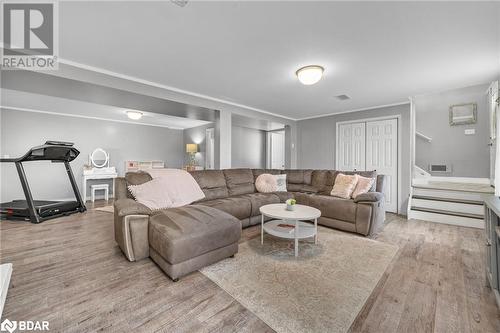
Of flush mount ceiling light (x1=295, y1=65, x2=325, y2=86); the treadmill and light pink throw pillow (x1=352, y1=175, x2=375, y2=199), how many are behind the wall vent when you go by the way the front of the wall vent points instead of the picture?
0

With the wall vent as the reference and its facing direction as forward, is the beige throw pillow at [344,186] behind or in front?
in front

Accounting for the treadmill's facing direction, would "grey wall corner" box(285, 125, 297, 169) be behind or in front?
in front

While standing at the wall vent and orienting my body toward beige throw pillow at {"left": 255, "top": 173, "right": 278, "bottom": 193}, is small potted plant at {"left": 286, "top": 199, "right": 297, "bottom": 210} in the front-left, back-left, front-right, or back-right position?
front-left

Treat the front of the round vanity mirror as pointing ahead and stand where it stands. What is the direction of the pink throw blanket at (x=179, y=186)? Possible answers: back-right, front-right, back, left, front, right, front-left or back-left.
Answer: front

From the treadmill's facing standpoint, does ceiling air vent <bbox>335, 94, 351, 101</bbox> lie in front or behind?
in front

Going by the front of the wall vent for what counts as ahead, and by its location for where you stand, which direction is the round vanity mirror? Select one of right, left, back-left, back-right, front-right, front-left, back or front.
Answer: front-right

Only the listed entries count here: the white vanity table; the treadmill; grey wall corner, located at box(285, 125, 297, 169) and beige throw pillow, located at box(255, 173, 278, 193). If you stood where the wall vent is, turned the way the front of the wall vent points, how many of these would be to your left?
0

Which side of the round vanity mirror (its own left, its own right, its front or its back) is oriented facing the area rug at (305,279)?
front

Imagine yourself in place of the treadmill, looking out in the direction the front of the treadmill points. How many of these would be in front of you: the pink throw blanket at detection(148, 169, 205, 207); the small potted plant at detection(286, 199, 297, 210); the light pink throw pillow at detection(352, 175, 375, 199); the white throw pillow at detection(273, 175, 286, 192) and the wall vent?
5

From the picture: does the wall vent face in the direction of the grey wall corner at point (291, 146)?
no

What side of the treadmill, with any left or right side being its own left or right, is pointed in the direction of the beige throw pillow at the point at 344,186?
front

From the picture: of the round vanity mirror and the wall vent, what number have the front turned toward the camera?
2

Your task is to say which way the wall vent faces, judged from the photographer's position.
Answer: facing the viewer
